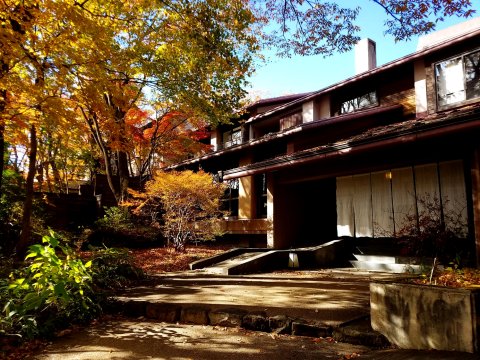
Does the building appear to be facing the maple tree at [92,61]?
yes

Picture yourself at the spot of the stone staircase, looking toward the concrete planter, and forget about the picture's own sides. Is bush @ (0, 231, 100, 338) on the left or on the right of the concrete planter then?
right

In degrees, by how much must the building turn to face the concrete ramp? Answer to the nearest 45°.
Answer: approximately 45° to its right

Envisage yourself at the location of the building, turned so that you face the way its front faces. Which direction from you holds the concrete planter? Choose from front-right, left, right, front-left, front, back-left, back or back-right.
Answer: front-left

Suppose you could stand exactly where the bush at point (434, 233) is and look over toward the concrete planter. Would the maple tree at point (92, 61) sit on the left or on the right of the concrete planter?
right

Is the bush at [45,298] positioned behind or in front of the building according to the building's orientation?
in front

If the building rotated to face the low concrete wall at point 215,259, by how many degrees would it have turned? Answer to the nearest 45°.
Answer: approximately 45° to its right

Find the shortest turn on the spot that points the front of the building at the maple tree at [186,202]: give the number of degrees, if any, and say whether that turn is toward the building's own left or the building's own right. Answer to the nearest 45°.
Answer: approximately 45° to the building's own right

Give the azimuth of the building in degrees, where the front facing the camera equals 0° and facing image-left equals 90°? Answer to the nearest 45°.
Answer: approximately 45°

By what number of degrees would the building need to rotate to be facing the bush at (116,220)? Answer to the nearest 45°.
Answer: approximately 45° to its right
